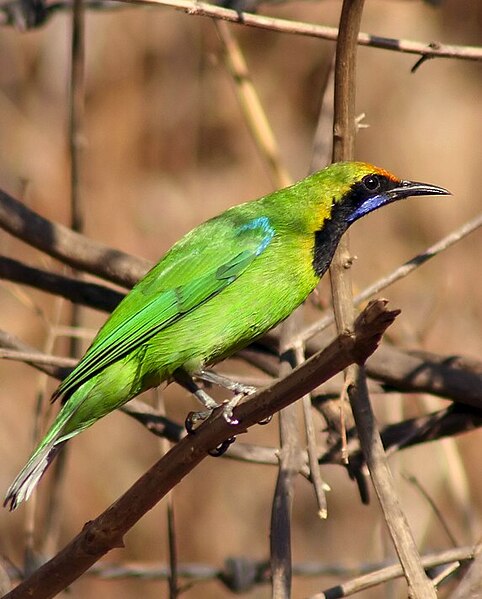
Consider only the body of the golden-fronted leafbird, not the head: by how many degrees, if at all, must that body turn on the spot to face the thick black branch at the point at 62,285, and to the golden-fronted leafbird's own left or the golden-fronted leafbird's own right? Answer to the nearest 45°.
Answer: approximately 135° to the golden-fronted leafbird's own left

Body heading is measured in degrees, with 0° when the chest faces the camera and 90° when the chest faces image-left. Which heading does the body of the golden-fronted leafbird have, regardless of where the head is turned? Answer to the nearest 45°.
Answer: approximately 270°

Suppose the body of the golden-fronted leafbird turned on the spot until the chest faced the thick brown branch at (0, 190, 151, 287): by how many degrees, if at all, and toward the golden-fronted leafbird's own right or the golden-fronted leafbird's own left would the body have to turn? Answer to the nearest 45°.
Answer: approximately 135° to the golden-fronted leafbird's own left
